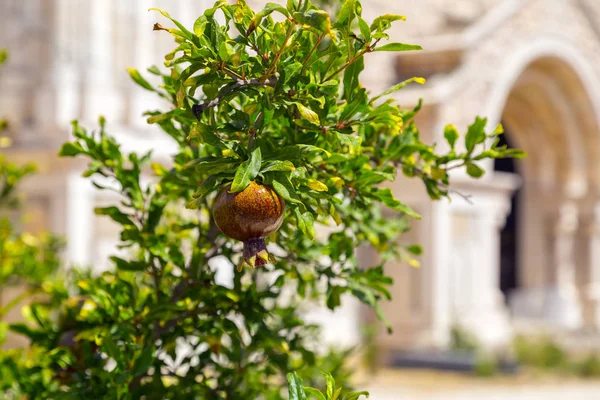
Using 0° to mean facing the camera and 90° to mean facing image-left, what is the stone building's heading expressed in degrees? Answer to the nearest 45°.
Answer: approximately 45°

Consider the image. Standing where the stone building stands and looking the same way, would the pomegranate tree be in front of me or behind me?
in front
